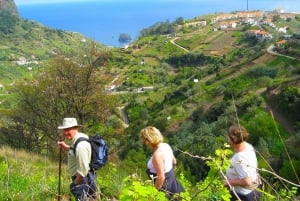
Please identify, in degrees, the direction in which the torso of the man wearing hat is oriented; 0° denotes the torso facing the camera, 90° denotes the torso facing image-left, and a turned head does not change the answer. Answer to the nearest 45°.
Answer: approximately 90°

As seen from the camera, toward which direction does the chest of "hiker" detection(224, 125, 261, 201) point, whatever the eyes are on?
to the viewer's left

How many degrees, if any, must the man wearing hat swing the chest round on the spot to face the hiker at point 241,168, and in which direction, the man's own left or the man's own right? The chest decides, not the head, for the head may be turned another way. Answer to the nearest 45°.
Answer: approximately 135° to the man's own left

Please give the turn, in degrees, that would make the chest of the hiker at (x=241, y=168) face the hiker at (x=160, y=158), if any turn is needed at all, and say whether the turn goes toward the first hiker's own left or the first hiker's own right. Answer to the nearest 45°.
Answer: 0° — they already face them

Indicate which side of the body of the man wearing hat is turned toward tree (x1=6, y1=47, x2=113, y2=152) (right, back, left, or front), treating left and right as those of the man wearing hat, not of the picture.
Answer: right

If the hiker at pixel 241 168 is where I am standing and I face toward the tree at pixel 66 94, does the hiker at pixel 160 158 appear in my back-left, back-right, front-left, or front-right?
front-left

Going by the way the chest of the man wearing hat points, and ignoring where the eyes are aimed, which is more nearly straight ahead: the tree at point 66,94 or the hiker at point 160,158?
the tree

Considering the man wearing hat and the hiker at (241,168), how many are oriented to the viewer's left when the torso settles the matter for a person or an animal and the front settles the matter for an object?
2

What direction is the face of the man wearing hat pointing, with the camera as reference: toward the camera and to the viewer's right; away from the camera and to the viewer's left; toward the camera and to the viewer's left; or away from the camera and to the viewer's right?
toward the camera and to the viewer's left

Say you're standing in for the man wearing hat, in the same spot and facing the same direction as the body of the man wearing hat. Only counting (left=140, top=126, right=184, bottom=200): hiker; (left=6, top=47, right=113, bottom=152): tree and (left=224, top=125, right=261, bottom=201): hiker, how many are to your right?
1

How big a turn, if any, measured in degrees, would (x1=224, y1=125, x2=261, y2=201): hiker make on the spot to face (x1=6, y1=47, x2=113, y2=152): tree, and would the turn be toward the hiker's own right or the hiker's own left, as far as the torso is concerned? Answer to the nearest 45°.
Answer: approximately 45° to the hiker's own right

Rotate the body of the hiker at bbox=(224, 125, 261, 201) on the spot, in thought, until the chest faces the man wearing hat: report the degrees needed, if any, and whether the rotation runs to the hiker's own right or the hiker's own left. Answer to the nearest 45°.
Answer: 0° — they already face them

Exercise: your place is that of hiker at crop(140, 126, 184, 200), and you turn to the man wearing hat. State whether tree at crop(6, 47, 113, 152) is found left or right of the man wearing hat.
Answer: right

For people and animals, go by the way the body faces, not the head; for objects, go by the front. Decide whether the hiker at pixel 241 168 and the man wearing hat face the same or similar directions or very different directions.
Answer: same or similar directions

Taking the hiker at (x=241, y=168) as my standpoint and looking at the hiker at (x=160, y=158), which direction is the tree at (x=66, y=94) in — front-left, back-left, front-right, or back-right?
front-right
